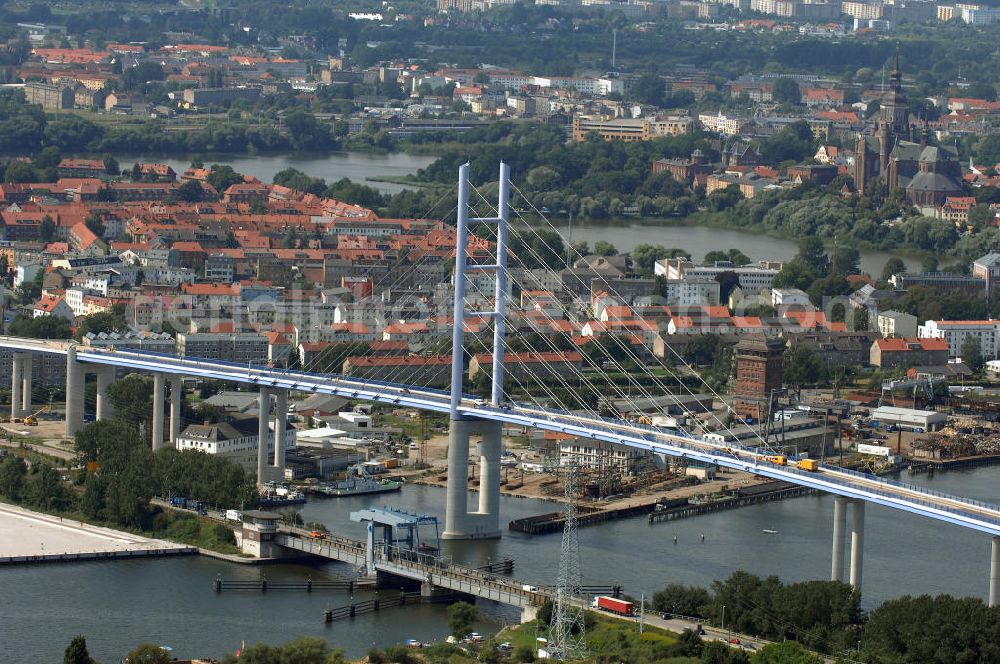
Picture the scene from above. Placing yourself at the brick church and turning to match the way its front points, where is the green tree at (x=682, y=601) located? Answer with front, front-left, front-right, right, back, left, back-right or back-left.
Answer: back-left

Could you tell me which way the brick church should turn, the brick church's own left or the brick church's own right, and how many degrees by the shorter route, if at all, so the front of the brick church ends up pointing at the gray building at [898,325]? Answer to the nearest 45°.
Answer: approximately 135° to the brick church's own left

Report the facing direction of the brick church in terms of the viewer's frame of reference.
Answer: facing away from the viewer and to the left of the viewer

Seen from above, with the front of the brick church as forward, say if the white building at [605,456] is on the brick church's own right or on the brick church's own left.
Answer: on the brick church's own left

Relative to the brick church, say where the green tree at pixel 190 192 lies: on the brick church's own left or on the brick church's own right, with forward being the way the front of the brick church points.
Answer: on the brick church's own left

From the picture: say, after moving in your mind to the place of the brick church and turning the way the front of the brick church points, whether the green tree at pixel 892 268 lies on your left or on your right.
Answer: on your left

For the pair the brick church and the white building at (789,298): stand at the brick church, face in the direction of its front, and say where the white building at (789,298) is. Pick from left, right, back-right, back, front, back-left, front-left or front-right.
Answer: back-left

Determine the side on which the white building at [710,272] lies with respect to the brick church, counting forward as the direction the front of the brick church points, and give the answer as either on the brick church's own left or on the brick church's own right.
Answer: on the brick church's own left

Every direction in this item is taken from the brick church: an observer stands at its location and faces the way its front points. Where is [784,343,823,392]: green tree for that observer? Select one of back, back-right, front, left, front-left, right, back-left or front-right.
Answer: back-left

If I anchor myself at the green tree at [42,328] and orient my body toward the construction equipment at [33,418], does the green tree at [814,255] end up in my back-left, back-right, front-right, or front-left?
back-left
